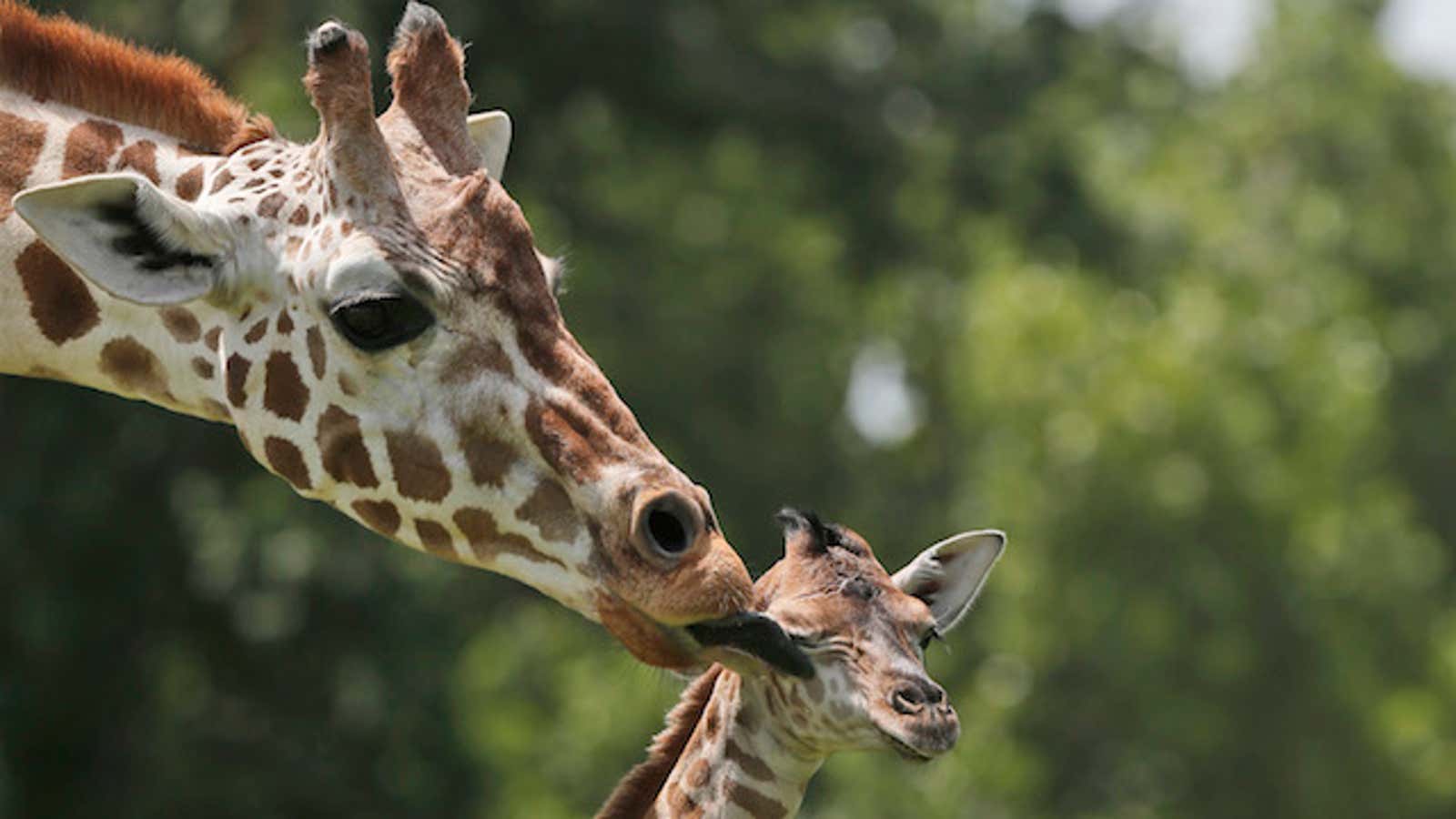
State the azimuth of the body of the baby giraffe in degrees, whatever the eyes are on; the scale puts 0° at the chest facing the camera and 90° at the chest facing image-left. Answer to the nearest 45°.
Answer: approximately 315°
